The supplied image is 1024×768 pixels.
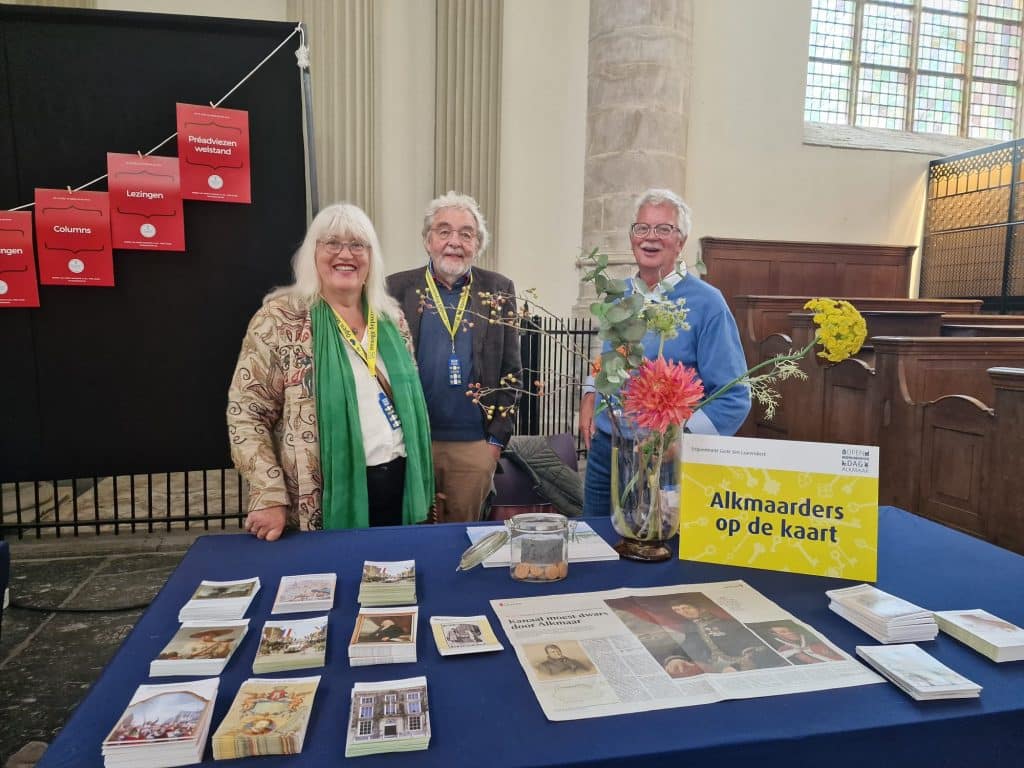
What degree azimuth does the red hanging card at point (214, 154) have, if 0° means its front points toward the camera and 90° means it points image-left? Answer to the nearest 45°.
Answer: approximately 0°

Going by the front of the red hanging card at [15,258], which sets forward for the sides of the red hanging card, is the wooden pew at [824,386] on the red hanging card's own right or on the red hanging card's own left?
on the red hanging card's own left

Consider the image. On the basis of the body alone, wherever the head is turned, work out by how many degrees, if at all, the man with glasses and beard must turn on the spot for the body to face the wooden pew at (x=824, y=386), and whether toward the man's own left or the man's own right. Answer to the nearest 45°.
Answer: approximately 135° to the man's own left

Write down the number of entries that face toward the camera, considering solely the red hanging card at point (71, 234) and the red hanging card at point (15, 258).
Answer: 2

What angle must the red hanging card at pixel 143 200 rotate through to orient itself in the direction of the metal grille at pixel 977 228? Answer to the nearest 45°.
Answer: approximately 90° to its left

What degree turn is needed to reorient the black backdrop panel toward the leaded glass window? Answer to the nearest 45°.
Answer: approximately 90° to its left

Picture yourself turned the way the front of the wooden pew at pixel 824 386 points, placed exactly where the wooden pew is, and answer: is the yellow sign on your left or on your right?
on your left

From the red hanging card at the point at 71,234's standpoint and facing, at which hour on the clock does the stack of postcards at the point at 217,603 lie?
The stack of postcards is roughly at 12 o'clock from the red hanging card.
